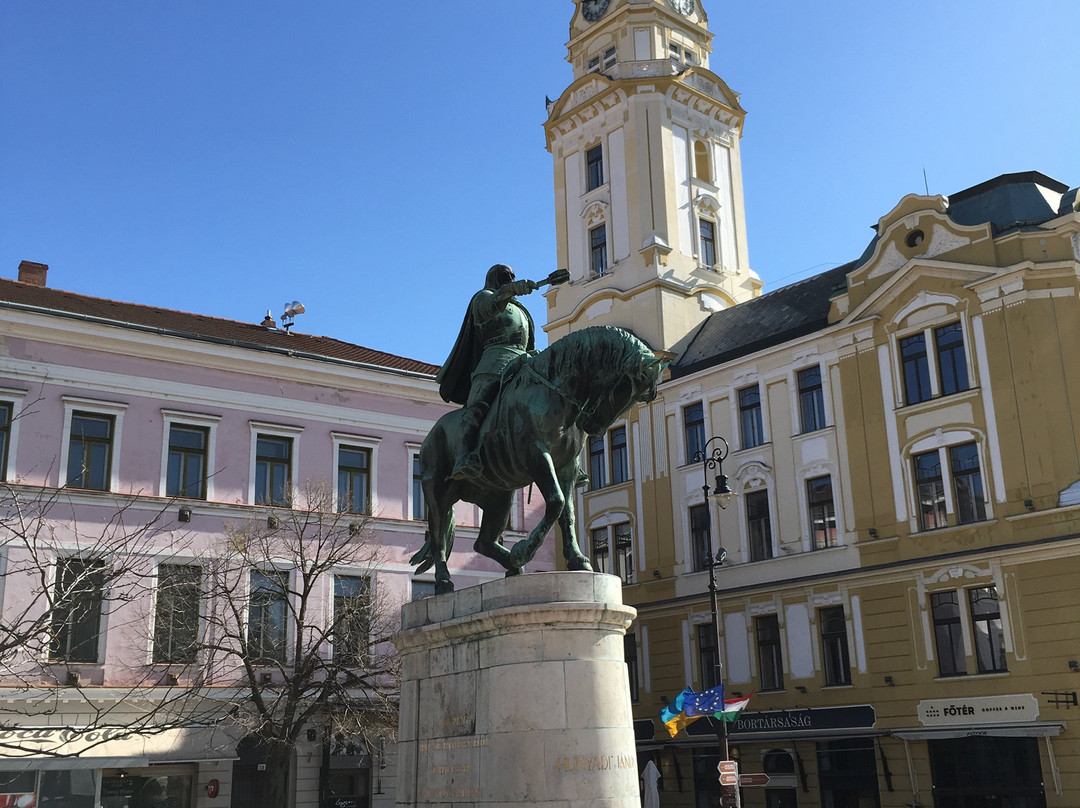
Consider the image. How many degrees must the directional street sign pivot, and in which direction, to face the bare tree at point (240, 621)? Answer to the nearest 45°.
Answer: approximately 90° to its right

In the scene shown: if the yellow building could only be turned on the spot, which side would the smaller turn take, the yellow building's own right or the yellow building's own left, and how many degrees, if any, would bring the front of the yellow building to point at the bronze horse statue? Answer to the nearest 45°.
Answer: approximately 45° to the yellow building's own left

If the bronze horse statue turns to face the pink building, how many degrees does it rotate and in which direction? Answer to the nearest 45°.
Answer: approximately 180°

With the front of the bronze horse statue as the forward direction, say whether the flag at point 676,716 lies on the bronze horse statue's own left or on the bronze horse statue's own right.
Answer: on the bronze horse statue's own left

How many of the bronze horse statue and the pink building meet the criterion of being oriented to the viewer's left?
0

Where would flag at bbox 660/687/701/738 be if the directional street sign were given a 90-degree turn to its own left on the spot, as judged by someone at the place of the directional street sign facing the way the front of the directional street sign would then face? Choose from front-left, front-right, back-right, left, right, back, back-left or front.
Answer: back-left

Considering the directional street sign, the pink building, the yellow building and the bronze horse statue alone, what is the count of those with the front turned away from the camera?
0

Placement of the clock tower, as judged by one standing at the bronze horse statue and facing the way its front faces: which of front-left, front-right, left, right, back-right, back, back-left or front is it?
back-left

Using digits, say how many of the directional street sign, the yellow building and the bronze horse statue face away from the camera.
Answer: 0

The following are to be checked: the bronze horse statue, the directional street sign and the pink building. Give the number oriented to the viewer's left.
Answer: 0

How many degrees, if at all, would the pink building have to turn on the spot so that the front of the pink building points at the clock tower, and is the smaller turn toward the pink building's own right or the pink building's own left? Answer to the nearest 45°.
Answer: approximately 90° to the pink building's own left

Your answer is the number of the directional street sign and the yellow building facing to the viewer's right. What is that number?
0

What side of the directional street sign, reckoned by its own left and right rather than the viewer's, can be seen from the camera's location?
front

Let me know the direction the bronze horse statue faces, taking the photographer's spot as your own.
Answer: facing the viewer and to the right of the viewer
